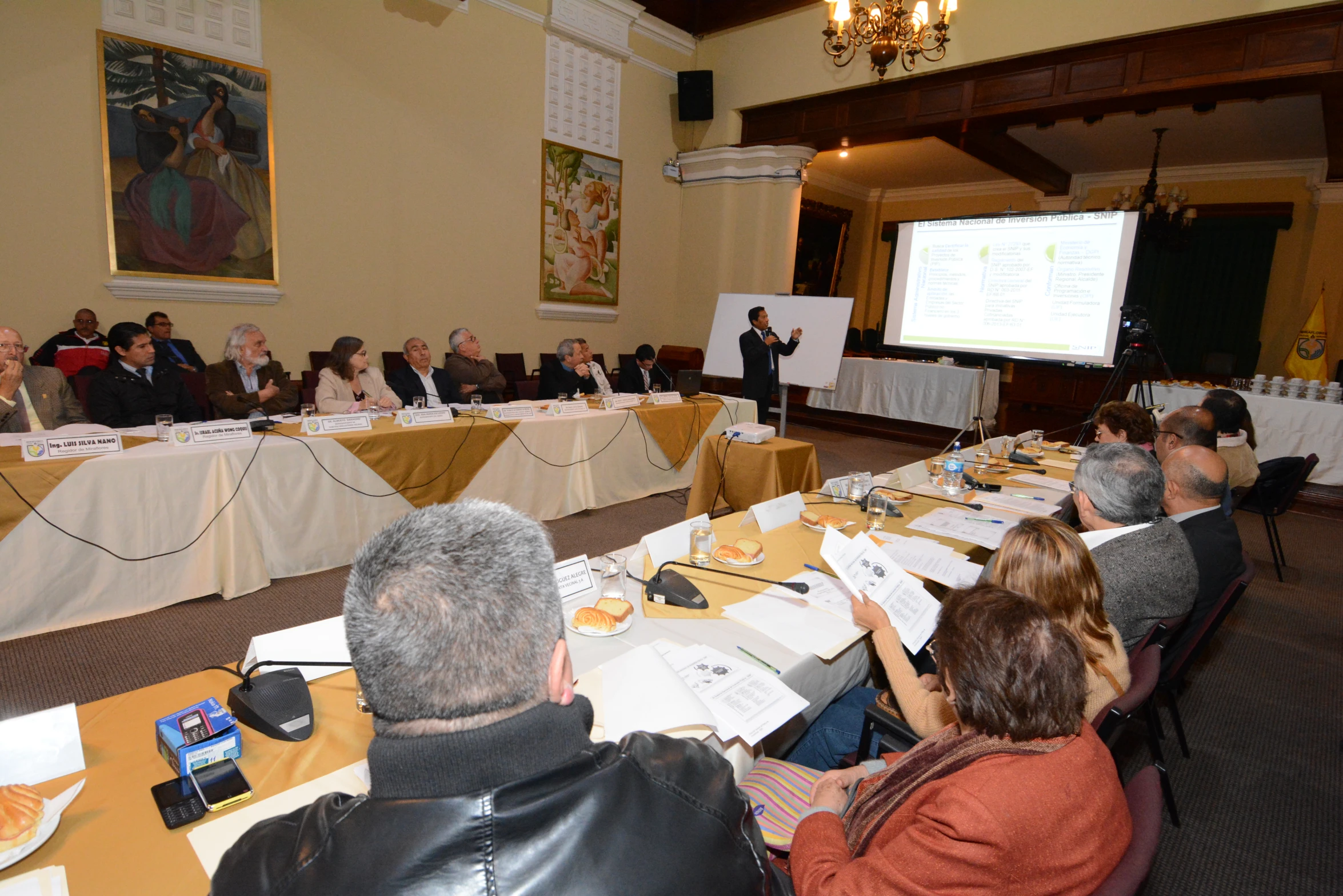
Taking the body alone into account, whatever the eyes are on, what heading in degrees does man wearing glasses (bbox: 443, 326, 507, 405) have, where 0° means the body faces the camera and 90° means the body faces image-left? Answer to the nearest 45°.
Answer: approximately 315°

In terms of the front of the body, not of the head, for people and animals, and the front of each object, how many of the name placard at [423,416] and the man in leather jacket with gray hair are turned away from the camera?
1

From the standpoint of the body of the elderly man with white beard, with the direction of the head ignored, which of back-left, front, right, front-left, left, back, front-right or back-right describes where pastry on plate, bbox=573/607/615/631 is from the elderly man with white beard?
front-right

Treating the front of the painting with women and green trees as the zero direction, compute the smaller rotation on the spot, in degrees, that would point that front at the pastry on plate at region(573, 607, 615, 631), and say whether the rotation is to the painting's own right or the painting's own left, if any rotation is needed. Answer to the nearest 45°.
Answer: approximately 45° to the painting's own right

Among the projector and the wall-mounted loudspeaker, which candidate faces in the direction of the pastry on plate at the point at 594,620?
the wall-mounted loudspeaker

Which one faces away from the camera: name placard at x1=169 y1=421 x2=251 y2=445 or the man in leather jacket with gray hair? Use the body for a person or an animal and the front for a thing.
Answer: the man in leather jacket with gray hair

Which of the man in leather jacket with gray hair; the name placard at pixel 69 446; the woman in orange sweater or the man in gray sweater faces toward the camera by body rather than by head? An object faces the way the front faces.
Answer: the name placard

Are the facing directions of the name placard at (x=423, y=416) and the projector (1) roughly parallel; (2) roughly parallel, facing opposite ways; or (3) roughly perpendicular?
roughly perpendicular

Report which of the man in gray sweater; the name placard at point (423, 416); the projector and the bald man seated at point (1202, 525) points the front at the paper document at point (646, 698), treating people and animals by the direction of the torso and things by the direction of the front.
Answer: the name placard

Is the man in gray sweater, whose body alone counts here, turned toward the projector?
yes

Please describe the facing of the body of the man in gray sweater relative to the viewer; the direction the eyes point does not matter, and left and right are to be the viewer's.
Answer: facing away from the viewer and to the left of the viewer

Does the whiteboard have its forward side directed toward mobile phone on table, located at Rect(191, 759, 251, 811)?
yes

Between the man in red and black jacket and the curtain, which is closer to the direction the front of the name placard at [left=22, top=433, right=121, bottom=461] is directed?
the curtain

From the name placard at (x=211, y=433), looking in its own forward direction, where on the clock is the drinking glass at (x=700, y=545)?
The drinking glass is roughly at 11 o'clock from the name placard.

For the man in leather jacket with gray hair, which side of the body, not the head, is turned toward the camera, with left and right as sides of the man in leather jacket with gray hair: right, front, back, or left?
back

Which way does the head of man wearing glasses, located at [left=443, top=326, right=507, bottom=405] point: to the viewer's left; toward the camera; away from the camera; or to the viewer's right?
to the viewer's right

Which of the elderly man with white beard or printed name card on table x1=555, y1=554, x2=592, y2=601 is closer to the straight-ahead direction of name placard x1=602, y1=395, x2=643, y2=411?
the printed name card on table

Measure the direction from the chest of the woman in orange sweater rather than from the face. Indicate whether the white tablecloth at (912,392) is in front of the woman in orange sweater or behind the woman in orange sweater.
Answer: in front
